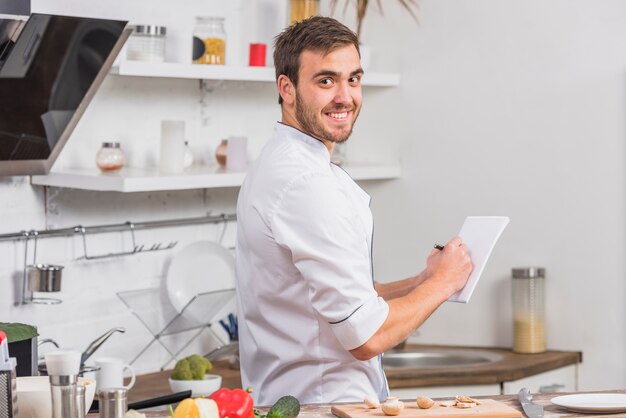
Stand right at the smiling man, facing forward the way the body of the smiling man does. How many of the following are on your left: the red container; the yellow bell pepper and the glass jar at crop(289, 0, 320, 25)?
2

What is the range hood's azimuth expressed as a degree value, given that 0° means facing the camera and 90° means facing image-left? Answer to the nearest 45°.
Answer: approximately 315°

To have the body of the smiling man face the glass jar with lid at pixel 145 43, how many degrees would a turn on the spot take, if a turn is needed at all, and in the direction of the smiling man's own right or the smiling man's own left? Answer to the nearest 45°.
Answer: approximately 135° to the smiling man's own left

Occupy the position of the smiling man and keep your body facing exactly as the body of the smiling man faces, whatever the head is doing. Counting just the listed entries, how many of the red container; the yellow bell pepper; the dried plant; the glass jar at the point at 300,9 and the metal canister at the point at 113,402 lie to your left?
3

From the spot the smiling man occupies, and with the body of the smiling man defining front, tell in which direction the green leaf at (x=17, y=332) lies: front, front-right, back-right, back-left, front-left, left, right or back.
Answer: back

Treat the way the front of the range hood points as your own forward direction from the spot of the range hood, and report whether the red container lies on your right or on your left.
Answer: on your left

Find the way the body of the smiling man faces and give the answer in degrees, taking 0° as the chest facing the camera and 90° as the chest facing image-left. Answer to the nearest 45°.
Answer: approximately 270°
